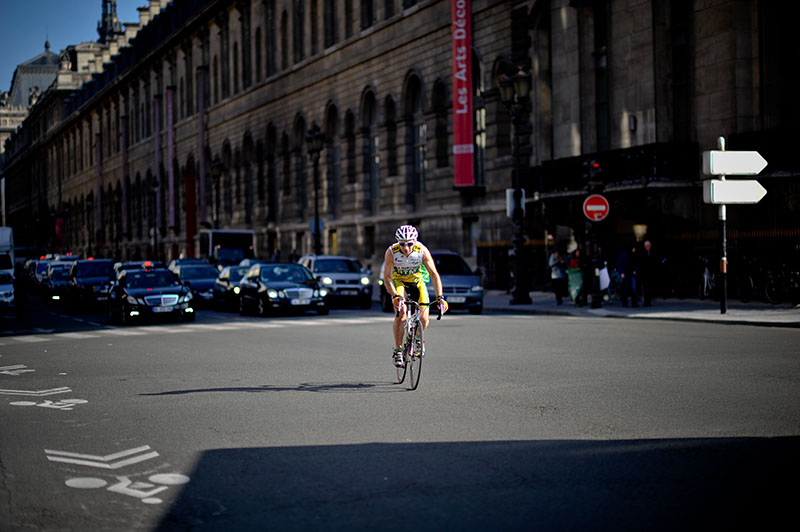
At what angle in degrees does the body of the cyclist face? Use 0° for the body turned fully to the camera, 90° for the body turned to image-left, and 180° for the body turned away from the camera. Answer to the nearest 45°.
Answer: approximately 0°

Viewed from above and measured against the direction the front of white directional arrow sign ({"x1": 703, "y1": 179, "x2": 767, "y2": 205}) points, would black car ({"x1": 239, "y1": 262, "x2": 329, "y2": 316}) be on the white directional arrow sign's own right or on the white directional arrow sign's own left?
on the white directional arrow sign's own right

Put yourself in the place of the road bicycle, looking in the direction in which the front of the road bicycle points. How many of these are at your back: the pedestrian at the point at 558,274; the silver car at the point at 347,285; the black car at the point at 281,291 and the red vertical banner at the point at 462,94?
4

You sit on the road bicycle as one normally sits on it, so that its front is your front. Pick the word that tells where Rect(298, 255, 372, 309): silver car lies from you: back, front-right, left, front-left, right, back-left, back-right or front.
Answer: back

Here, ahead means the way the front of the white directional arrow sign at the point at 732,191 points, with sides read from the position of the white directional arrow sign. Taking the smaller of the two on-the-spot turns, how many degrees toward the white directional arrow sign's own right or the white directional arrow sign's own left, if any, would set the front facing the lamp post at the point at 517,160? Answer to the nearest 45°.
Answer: approximately 135° to the white directional arrow sign's own right

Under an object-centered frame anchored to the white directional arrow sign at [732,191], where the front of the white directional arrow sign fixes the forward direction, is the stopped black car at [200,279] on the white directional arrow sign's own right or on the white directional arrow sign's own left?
on the white directional arrow sign's own right

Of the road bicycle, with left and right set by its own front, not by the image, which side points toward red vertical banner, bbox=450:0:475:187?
back

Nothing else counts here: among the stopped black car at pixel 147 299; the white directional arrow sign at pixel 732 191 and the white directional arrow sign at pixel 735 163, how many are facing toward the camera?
3

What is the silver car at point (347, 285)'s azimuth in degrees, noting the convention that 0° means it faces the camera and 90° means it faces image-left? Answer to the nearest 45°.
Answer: approximately 315°

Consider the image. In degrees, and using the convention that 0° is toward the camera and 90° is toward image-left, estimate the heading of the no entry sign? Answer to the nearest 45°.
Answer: approximately 0°
